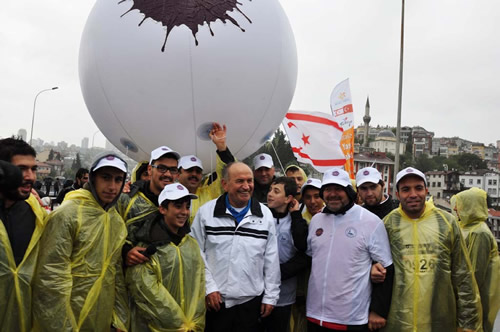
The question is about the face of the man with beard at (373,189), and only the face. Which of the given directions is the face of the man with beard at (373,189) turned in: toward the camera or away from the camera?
toward the camera

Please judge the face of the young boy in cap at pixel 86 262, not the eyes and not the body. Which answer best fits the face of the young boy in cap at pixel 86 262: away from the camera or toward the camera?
toward the camera

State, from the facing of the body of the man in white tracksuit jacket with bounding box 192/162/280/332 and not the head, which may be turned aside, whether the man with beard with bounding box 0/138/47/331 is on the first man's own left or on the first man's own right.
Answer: on the first man's own right

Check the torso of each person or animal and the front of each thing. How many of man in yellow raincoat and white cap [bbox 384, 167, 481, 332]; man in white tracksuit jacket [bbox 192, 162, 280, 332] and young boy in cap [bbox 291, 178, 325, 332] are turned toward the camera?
3

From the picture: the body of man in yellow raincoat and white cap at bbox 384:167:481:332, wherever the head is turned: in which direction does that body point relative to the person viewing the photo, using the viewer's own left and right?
facing the viewer

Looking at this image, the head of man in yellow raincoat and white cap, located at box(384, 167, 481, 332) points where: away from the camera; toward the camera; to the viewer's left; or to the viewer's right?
toward the camera

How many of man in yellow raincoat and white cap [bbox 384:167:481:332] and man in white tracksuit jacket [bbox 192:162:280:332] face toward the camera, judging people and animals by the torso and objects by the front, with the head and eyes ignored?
2

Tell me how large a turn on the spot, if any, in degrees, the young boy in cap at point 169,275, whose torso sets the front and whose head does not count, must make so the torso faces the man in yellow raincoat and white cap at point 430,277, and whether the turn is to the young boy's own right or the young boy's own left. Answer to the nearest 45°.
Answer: approximately 45° to the young boy's own left

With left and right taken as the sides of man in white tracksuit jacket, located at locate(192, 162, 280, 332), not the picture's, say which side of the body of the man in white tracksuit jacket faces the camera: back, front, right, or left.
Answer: front

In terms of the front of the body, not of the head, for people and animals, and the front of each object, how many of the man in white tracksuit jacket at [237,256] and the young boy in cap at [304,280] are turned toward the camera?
2

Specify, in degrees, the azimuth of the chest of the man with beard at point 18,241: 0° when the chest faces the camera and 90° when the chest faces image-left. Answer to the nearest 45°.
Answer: approximately 315°

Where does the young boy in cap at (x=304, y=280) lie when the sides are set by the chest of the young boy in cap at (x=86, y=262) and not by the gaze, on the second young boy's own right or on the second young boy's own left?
on the second young boy's own left

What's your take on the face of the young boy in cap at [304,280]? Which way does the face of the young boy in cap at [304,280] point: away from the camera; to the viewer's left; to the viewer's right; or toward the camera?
toward the camera

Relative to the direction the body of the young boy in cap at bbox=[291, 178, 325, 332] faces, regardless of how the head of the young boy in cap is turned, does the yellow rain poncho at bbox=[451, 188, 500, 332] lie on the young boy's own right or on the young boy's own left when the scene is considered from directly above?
on the young boy's own left

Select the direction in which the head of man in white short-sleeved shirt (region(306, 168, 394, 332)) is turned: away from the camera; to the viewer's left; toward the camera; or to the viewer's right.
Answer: toward the camera
